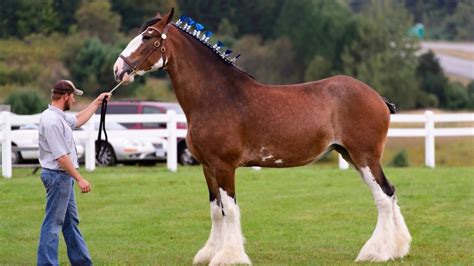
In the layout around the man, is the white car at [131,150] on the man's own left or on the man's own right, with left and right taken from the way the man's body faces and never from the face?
on the man's own left

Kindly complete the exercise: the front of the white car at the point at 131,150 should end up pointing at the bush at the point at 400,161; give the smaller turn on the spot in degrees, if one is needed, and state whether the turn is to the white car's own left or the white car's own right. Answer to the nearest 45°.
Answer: approximately 45° to the white car's own left

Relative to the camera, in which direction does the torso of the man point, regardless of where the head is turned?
to the viewer's right

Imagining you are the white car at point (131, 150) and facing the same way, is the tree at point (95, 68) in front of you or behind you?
behind

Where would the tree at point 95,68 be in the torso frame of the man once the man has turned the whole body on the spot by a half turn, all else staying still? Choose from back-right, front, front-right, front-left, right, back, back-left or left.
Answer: right

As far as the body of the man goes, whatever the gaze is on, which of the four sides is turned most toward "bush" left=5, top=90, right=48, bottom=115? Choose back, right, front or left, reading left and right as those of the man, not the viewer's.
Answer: left

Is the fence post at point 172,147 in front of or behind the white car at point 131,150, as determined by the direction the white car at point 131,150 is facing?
in front

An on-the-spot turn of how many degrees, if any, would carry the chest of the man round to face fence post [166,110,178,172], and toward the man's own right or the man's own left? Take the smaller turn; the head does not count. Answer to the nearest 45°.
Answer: approximately 90° to the man's own left
